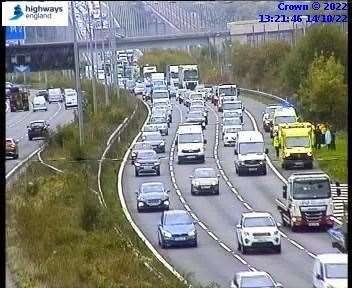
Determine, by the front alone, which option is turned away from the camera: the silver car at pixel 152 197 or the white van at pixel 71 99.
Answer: the white van

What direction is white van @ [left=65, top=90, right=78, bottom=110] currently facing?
away from the camera

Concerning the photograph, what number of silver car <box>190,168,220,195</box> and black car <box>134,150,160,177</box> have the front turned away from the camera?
0

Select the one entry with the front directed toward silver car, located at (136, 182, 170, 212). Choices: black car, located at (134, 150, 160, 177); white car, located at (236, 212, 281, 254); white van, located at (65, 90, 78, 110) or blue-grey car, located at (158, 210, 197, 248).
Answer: the black car

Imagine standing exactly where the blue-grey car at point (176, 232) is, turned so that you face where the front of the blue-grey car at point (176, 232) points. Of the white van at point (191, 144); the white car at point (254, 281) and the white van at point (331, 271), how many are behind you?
1

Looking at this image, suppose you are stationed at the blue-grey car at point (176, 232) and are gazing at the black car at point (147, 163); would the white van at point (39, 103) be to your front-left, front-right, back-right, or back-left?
front-left

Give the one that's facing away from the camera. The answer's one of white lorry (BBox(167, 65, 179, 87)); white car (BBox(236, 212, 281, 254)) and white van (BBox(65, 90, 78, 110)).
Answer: the white van

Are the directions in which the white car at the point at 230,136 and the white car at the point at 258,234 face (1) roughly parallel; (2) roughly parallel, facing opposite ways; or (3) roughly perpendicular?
roughly parallel

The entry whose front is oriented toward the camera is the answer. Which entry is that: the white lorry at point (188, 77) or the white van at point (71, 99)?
the white lorry

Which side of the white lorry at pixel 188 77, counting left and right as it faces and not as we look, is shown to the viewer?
front

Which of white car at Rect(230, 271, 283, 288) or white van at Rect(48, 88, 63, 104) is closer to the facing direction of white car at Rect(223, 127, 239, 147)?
the white car

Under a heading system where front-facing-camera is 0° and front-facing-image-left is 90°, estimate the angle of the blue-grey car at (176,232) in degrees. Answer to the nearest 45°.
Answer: approximately 0°

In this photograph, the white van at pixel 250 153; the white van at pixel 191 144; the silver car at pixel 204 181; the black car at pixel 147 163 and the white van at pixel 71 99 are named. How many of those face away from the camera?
1

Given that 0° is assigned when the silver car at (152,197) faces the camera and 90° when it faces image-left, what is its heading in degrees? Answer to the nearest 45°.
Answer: approximately 0°

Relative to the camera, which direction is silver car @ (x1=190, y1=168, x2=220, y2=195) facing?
toward the camera
